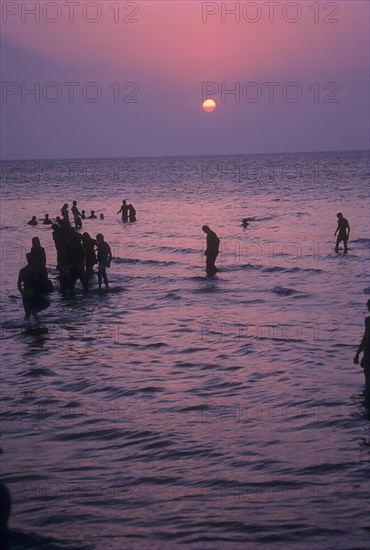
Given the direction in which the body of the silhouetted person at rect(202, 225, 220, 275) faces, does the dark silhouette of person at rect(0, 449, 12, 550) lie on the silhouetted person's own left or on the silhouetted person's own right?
on the silhouetted person's own left

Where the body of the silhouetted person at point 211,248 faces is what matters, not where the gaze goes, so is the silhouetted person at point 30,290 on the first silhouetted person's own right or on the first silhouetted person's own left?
on the first silhouetted person's own left

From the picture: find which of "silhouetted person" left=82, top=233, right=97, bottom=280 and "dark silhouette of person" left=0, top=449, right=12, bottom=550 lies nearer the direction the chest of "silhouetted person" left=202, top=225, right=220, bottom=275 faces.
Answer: the silhouetted person

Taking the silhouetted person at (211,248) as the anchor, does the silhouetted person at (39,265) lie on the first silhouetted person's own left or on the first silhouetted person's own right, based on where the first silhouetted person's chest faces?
on the first silhouetted person's own left
